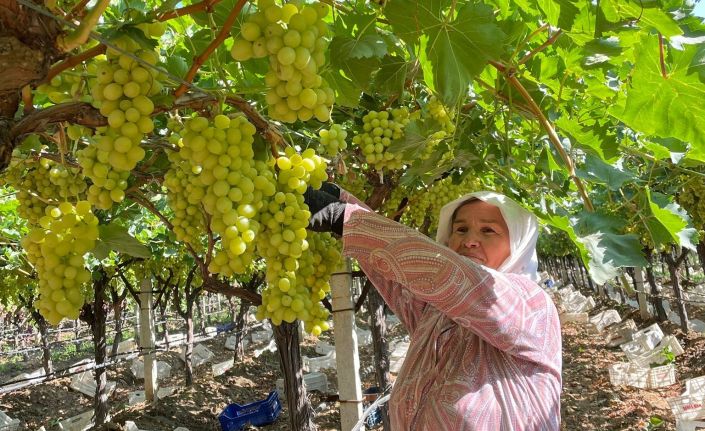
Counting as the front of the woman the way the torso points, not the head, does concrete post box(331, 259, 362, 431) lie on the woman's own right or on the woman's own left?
on the woman's own right

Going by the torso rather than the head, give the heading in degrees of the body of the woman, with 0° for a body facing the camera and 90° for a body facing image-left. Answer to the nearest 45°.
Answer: approximately 45°

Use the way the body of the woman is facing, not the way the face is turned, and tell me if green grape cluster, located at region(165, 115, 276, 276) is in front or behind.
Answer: in front

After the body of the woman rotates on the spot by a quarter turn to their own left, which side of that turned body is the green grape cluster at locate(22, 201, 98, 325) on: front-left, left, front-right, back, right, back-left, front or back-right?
right

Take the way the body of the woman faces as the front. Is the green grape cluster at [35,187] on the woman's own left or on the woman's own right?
on the woman's own right
